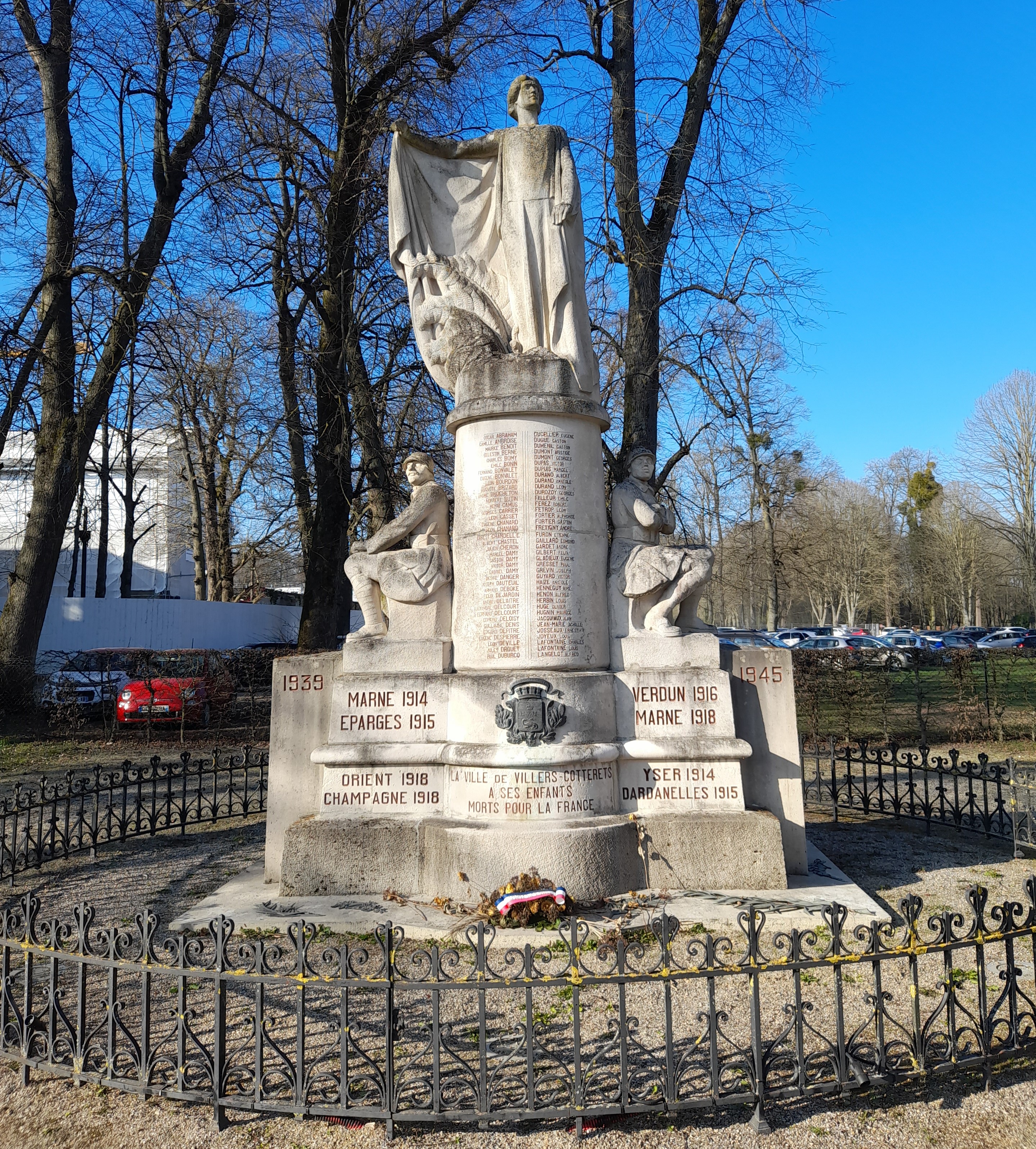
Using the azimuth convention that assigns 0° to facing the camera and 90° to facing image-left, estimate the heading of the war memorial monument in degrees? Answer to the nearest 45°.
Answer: approximately 0°

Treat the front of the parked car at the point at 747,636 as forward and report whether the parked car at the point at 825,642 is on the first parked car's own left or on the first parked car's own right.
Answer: on the first parked car's own left

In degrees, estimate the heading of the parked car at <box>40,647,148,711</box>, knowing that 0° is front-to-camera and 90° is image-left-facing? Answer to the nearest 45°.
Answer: approximately 45°

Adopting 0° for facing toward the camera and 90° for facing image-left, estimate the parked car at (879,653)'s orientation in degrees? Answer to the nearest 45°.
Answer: approximately 315°

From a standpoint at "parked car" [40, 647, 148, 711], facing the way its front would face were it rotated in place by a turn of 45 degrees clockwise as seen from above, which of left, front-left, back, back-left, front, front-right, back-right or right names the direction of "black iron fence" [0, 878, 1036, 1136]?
left

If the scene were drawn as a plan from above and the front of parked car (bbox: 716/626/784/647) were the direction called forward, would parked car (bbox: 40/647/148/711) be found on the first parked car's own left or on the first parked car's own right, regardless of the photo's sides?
on the first parked car's own right

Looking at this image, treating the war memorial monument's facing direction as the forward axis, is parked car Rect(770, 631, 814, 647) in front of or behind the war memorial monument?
behind

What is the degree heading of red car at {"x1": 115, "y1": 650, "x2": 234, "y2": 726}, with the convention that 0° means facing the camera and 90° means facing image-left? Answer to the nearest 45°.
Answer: approximately 45°

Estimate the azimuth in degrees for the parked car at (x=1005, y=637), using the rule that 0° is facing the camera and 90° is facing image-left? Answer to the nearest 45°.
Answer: approximately 45°

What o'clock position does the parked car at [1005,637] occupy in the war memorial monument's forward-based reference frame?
The parked car is roughly at 7 o'clock from the war memorial monument.
